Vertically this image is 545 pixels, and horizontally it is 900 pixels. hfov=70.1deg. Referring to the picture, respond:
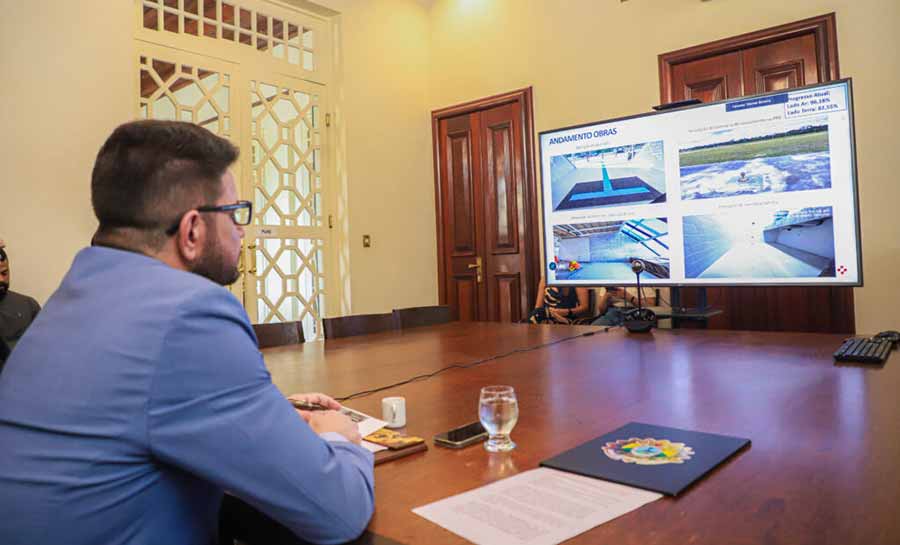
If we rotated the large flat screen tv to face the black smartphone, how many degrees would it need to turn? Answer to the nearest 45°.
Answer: approximately 45° to its left

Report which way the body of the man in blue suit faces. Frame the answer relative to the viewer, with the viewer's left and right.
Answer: facing away from the viewer and to the right of the viewer

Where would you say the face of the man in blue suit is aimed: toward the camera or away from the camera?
away from the camera

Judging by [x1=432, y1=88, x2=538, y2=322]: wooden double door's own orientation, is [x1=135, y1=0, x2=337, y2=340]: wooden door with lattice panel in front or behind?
in front

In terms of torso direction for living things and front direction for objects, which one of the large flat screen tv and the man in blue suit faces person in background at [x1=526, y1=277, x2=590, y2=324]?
the man in blue suit

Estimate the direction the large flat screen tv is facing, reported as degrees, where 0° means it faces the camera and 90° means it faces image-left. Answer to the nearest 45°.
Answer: approximately 45°

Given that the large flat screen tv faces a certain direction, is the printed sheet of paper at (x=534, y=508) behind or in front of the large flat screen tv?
in front

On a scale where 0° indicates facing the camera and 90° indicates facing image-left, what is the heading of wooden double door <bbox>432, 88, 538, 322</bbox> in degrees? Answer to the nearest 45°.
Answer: approximately 45°

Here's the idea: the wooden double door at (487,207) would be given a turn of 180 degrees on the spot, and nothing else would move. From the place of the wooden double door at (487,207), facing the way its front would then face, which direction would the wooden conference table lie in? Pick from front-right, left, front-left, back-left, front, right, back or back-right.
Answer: back-right

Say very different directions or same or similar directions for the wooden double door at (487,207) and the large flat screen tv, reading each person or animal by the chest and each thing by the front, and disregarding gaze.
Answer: same or similar directions

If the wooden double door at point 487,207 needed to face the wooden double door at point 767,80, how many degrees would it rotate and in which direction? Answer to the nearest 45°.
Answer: approximately 90° to its left

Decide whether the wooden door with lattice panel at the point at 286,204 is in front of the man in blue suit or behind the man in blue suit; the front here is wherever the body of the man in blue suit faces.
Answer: in front

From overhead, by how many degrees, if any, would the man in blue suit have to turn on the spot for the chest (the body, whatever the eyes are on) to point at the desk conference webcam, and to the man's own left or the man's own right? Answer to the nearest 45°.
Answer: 0° — they already face it

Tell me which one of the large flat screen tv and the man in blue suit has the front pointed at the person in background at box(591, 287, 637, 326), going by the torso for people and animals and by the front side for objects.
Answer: the man in blue suit

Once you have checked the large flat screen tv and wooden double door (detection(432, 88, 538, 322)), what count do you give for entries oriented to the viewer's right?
0
